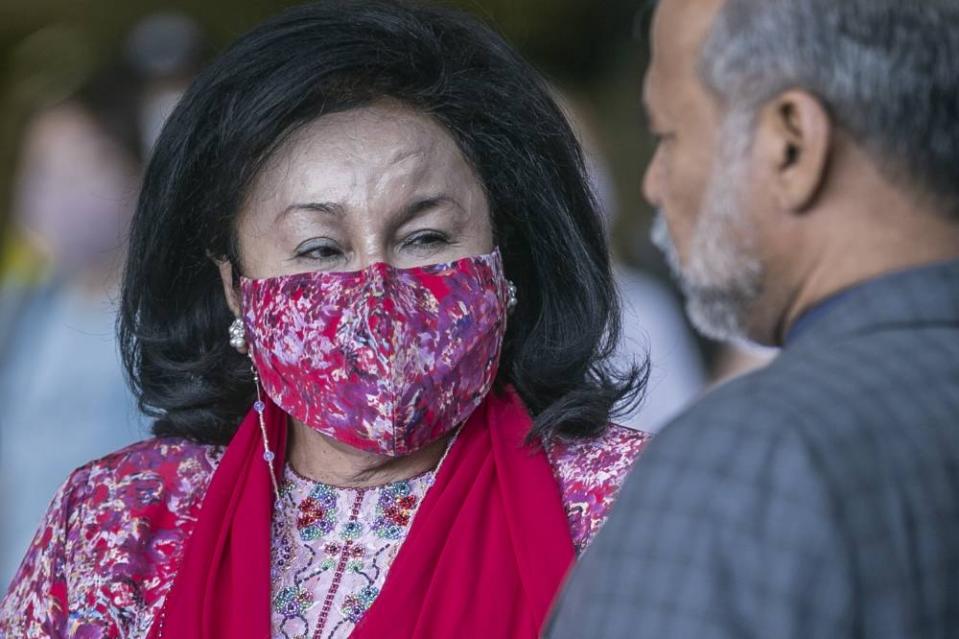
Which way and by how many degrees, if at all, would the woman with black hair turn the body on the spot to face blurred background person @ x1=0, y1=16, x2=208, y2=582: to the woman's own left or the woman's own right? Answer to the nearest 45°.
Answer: approximately 180°

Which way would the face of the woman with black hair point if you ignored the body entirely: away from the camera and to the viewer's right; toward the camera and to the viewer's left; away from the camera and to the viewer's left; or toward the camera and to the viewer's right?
toward the camera and to the viewer's right

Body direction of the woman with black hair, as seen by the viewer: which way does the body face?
toward the camera

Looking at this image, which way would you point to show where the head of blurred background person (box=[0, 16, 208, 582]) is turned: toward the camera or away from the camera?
toward the camera
